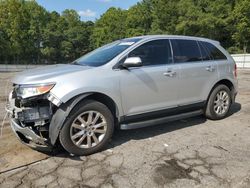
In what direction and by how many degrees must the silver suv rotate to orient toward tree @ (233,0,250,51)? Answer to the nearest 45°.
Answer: approximately 180°

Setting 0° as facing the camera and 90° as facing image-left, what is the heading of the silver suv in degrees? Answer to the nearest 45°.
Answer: approximately 45°
